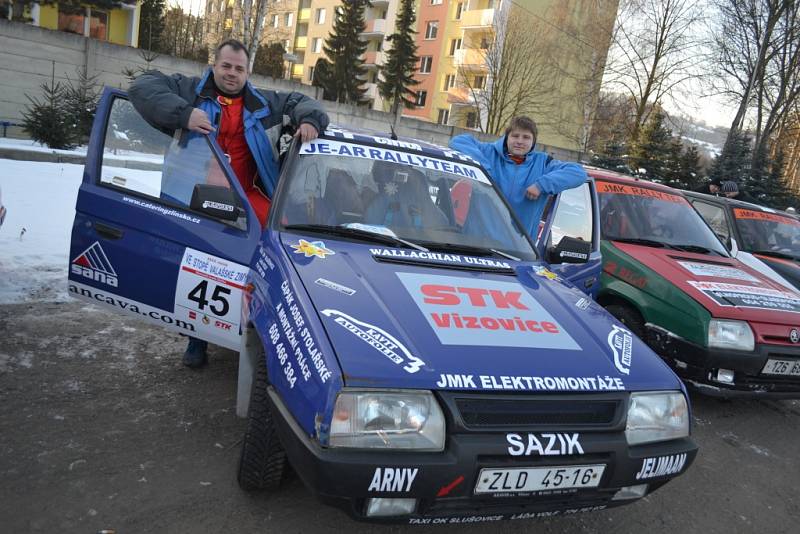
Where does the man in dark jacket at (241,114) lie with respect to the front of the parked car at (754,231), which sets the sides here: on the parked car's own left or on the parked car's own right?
on the parked car's own right

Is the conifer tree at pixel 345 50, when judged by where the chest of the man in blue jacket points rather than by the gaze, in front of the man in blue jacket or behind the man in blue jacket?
behind

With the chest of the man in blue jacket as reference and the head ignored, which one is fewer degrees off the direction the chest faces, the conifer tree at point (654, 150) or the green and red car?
the green and red car

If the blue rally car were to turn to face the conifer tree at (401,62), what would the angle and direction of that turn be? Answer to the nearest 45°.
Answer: approximately 135° to its left

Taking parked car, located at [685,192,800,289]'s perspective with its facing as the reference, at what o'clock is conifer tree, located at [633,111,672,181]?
The conifer tree is roughly at 7 o'clock from the parked car.

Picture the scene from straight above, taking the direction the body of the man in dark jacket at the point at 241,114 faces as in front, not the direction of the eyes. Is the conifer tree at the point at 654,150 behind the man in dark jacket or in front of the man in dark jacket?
behind

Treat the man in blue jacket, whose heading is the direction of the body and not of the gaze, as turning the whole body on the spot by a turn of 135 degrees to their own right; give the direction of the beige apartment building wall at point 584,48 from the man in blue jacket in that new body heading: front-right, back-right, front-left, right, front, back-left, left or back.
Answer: front-right

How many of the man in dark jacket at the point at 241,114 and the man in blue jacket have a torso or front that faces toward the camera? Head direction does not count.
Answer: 2

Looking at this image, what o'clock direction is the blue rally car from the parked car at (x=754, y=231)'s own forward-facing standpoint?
The blue rally car is roughly at 2 o'clock from the parked car.

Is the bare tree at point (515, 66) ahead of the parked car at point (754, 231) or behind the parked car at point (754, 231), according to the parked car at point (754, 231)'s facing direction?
behind

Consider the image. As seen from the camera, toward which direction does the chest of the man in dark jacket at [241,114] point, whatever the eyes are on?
toward the camera

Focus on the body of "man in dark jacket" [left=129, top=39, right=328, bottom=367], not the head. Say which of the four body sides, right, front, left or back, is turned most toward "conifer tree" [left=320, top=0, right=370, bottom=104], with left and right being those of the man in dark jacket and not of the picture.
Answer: back

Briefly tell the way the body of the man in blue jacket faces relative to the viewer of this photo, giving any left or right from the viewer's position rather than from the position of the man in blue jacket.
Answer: facing the viewer
